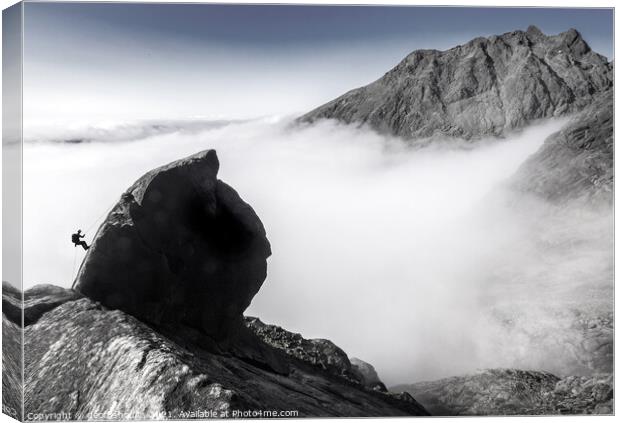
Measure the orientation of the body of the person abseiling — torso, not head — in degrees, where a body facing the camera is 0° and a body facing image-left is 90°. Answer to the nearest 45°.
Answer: approximately 270°

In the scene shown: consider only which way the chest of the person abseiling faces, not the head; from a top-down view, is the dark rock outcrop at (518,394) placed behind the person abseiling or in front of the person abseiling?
in front

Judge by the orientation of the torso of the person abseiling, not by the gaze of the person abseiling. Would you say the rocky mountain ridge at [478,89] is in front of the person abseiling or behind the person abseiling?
in front
